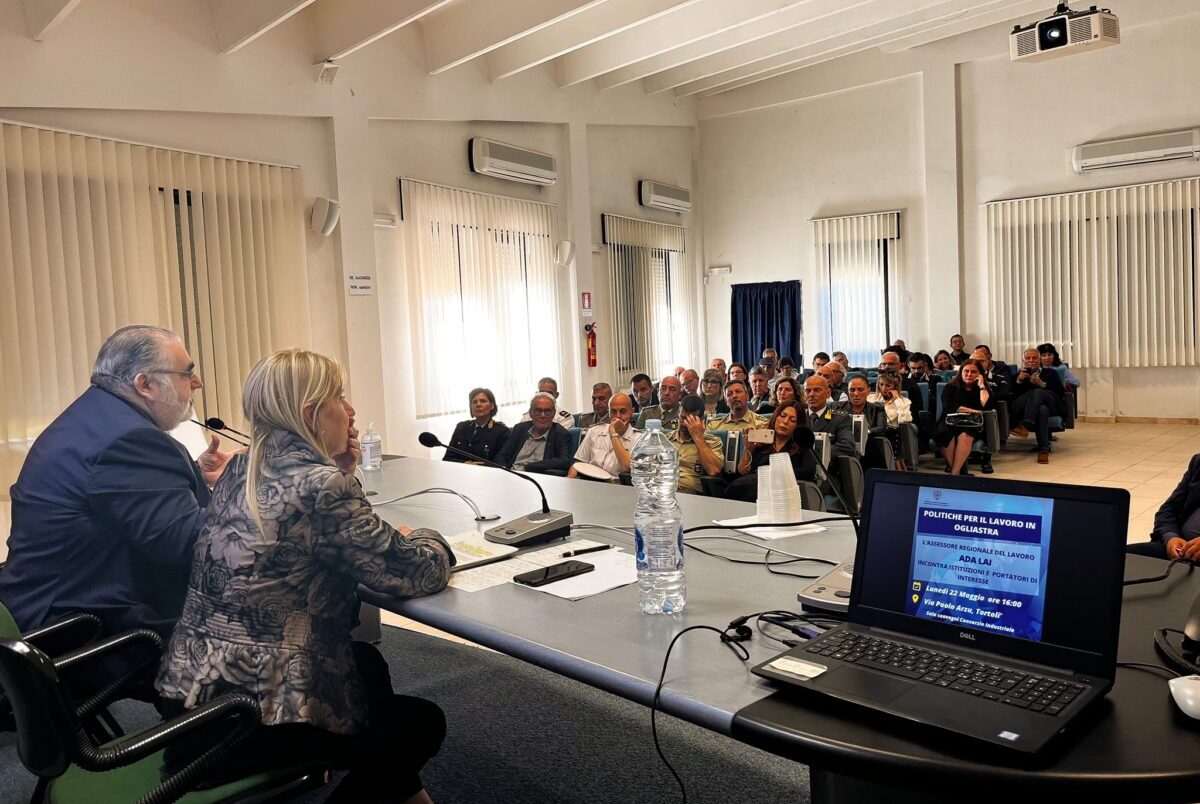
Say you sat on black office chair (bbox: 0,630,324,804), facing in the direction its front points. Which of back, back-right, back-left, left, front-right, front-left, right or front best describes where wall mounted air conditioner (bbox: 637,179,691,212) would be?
front

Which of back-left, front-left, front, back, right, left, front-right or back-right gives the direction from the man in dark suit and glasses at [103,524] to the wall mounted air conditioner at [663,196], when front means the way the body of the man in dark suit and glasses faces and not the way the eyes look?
front

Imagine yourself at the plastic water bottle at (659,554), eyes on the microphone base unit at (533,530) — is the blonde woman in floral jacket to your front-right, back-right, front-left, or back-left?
front-left

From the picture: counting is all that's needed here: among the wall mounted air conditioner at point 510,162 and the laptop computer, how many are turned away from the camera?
0

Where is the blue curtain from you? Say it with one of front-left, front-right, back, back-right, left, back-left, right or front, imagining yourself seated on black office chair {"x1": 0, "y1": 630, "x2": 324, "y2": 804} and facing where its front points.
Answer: front

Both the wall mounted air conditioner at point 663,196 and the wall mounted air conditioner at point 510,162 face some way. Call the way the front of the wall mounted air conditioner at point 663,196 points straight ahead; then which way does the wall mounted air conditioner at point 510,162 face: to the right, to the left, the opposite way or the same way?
the same way

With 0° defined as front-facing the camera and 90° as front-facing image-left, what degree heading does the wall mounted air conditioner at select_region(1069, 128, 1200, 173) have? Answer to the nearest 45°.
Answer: approximately 45°

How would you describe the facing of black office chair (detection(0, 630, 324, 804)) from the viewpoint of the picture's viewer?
facing away from the viewer and to the right of the viewer

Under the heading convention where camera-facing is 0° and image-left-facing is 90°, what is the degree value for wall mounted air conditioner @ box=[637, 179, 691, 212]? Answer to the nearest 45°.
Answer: approximately 315°

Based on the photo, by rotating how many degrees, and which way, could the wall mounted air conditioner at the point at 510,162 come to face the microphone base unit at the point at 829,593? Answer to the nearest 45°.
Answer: approximately 45° to its right

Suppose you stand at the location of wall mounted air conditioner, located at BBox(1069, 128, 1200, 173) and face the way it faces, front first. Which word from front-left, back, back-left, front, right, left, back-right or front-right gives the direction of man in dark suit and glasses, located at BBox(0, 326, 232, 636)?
front-left

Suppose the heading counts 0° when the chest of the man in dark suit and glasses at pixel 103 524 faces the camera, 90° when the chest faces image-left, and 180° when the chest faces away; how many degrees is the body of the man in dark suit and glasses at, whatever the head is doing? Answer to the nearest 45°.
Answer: approximately 225°

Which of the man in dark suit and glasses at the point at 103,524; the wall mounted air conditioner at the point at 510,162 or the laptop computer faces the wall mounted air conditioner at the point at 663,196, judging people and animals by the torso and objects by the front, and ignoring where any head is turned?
the man in dark suit and glasses

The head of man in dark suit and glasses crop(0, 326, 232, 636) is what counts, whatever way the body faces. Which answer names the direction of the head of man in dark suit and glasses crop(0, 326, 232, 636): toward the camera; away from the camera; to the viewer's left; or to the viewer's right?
to the viewer's right

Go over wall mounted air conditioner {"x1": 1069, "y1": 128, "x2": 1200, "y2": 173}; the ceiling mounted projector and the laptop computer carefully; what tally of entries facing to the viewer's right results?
0

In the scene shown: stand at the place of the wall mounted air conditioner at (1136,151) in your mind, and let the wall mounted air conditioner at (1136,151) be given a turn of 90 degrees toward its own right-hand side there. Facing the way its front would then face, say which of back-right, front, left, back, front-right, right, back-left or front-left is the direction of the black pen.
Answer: back-left

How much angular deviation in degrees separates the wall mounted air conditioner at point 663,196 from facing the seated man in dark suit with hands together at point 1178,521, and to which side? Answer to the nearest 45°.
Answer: approximately 45° to its right

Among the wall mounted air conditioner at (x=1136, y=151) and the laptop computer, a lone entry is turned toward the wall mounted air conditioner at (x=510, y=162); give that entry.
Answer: the wall mounted air conditioner at (x=1136, y=151)
